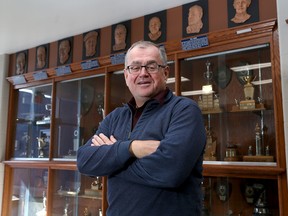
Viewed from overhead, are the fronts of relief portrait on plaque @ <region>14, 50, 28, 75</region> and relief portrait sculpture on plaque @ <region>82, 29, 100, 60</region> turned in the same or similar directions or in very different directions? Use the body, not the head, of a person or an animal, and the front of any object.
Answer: same or similar directions

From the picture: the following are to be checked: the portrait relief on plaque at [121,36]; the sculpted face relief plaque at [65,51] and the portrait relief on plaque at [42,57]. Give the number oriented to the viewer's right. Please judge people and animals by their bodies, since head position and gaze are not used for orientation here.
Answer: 0

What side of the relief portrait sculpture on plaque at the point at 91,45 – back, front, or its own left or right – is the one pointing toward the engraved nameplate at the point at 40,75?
right

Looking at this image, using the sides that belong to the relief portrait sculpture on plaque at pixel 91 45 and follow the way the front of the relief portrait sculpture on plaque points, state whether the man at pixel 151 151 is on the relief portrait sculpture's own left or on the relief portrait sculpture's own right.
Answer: on the relief portrait sculpture's own left

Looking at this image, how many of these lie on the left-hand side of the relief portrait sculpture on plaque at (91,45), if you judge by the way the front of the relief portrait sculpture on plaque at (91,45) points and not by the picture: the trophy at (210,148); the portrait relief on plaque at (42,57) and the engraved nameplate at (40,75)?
1

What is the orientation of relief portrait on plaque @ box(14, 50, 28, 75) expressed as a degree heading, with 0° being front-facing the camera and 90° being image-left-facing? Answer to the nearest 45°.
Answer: approximately 45°

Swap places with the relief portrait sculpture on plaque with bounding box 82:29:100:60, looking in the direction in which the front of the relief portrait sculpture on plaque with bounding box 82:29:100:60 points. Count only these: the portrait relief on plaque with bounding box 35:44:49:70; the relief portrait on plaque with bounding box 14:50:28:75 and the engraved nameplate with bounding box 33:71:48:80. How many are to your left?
0

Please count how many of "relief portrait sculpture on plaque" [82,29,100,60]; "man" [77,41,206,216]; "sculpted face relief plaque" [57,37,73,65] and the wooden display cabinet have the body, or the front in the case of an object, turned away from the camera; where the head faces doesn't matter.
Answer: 0

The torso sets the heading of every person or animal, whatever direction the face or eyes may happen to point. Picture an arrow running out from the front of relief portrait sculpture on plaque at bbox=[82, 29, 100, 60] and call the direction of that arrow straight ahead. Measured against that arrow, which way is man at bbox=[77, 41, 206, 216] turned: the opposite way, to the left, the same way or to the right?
the same way

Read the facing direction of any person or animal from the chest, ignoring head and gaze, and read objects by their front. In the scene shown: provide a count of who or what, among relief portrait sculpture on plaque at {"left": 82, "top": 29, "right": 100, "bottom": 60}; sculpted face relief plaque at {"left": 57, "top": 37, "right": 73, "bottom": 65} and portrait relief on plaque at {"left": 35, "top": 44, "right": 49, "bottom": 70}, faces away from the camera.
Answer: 0

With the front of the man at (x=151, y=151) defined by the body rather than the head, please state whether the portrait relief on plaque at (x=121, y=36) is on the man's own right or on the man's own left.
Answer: on the man's own right

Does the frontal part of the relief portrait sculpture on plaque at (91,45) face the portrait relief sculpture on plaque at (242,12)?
no

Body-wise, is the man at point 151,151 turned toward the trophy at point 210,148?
no

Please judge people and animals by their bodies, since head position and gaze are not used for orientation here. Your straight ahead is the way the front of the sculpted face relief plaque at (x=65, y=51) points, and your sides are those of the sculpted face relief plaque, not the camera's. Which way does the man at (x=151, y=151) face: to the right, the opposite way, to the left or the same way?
the same way

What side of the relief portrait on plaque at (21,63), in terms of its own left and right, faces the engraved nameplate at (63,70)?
left

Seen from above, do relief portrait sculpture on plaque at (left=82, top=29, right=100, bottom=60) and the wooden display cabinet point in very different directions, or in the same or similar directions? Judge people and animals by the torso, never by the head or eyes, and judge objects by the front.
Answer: same or similar directions

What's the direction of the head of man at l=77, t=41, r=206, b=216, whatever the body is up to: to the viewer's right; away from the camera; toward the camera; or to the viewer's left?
toward the camera

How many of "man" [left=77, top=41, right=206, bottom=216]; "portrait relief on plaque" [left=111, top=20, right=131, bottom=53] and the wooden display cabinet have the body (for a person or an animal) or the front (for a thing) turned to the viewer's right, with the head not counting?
0
